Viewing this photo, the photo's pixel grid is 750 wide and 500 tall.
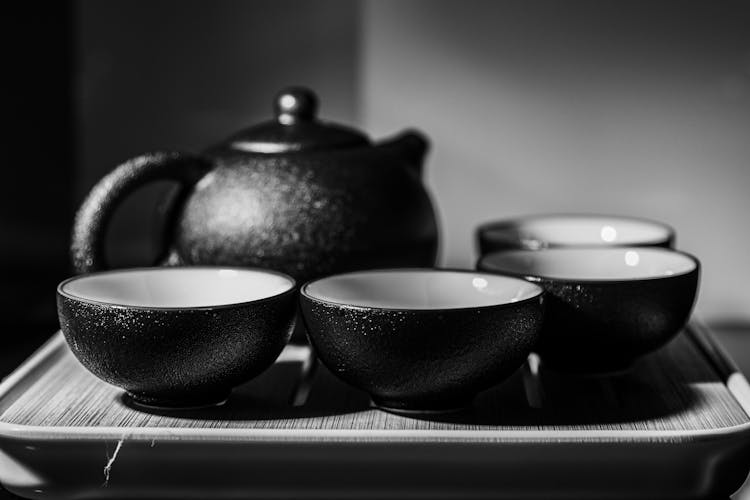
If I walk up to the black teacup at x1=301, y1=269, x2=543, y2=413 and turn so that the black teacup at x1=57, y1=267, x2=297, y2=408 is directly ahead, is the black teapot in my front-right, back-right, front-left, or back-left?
front-right

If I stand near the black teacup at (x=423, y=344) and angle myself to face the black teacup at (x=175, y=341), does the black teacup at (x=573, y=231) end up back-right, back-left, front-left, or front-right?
back-right

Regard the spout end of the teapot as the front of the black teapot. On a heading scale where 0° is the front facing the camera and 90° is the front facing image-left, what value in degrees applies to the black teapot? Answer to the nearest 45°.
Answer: approximately 270°
